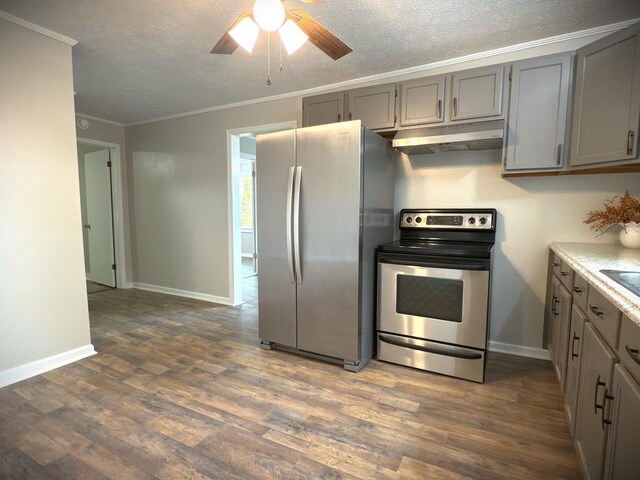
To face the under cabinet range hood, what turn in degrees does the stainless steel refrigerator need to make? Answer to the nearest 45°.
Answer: approximately 135° to its left

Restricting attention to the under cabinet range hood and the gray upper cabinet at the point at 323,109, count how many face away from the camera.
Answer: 0

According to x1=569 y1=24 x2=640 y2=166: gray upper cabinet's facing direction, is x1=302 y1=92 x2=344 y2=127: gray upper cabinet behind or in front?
in front

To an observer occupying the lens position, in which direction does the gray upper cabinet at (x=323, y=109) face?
facing the viewer and to the left of the viewer

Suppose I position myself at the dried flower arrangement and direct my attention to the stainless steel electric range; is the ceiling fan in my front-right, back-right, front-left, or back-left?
front-left

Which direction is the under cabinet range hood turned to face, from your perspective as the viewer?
facing the viewer

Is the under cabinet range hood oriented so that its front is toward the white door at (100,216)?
no

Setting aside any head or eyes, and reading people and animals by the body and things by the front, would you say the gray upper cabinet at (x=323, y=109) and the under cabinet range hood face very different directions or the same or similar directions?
same or similar directions

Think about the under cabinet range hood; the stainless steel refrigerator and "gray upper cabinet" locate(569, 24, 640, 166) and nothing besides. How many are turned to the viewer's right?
0

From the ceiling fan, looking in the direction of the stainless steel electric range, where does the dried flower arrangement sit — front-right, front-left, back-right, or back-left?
front-right

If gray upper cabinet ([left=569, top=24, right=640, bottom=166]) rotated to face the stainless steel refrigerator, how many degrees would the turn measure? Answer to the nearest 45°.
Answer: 0° — it already faces it

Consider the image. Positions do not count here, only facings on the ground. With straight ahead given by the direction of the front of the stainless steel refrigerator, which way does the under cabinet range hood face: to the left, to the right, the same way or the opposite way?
the same way

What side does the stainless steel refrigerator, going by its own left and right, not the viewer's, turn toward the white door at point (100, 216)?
right

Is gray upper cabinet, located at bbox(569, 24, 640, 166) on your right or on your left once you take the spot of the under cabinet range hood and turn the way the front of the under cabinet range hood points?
on your left
